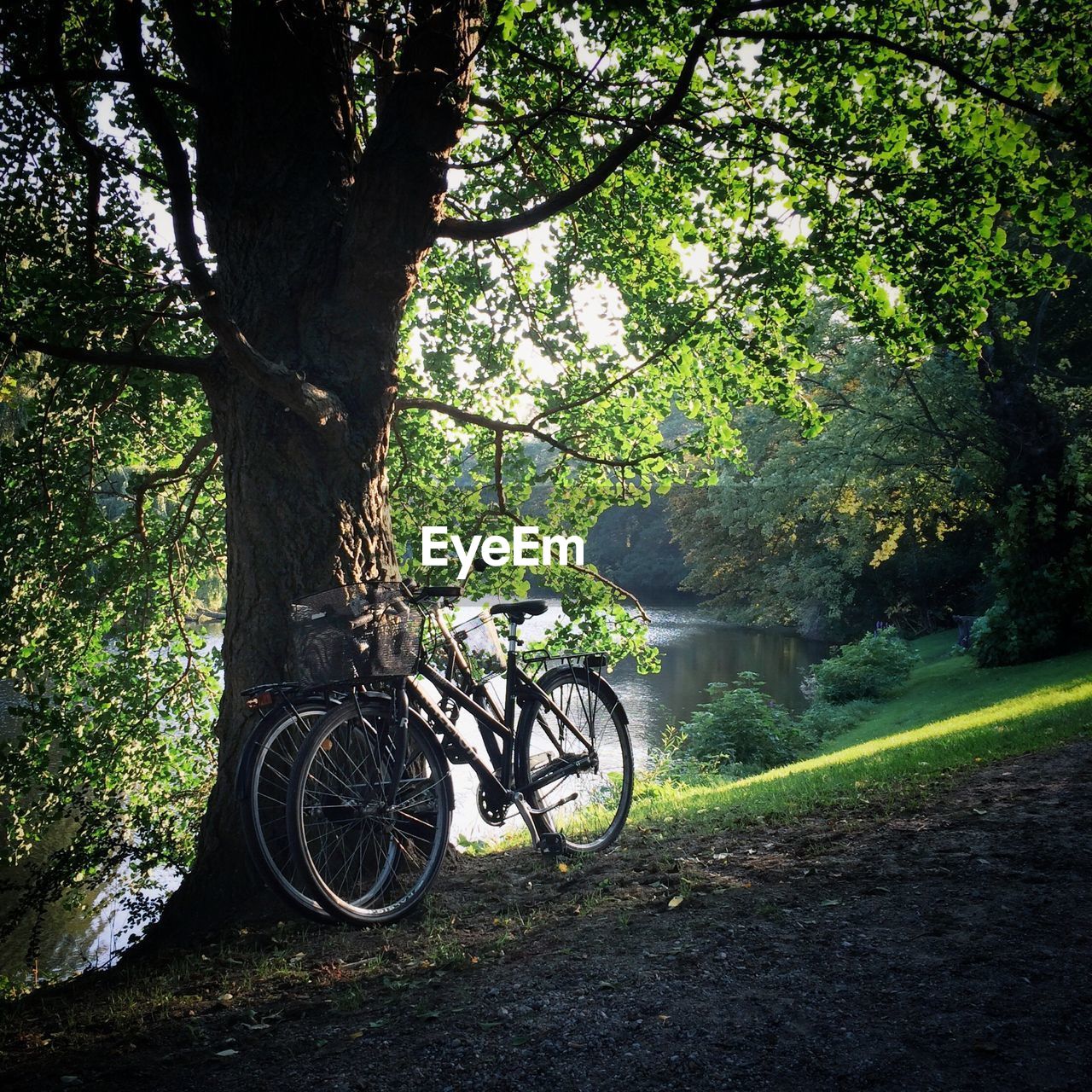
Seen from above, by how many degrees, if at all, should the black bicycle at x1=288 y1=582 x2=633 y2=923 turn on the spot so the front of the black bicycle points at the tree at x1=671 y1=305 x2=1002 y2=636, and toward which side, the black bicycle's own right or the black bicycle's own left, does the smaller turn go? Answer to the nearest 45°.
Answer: approximately 180°

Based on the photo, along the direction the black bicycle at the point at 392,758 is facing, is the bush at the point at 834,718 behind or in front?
behind

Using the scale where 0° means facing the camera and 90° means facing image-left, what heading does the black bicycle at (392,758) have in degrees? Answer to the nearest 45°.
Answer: approximately 45°

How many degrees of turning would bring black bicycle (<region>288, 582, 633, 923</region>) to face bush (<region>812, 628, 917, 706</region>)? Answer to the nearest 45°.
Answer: approximately 180°
